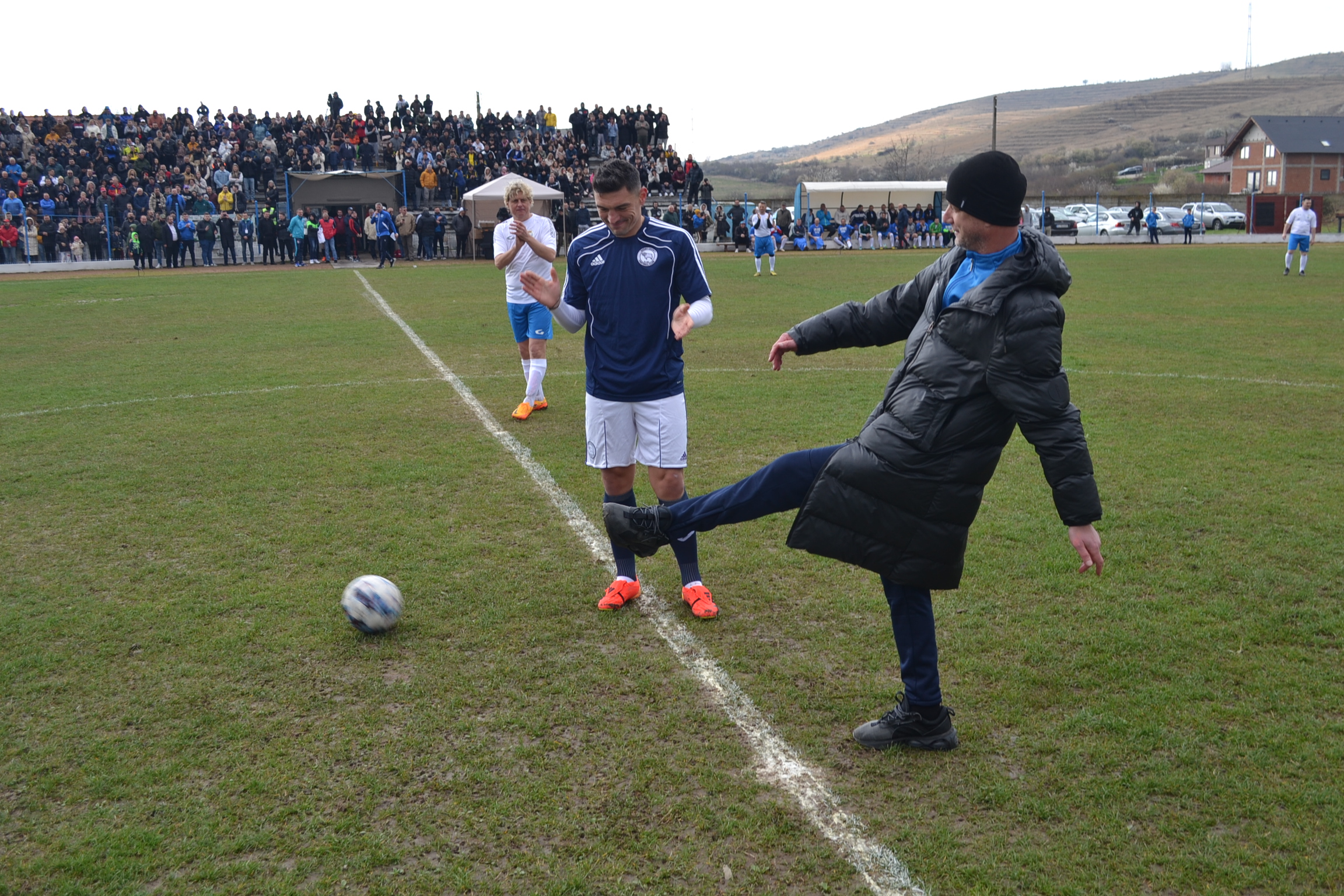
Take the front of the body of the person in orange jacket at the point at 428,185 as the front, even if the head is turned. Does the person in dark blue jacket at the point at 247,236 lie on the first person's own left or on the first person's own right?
on the first person's own right

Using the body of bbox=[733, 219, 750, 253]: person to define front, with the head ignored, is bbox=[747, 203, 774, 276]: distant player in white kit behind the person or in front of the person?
in front

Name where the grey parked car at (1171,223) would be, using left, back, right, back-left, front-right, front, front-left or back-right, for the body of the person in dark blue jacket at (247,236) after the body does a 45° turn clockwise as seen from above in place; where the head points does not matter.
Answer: back-left

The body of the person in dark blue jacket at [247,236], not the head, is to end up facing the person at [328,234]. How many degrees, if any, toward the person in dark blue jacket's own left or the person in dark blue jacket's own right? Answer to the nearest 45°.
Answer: approximately 45° to the person in dark blue jacket's own left

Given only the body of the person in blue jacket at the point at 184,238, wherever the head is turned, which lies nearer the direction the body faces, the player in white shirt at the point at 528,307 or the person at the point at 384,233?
the player in white shirt

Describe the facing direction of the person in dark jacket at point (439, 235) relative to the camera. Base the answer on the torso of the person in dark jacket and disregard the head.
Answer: toward the camera

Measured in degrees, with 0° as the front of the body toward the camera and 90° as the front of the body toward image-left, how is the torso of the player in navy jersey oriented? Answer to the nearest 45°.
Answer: approximately 0°

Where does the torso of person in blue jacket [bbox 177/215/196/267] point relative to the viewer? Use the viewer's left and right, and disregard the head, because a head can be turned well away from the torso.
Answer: facing the viewer

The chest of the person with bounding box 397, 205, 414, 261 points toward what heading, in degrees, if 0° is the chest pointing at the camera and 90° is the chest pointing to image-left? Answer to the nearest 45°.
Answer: approximately 0°

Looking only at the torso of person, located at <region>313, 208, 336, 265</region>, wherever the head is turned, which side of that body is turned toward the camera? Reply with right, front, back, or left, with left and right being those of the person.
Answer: front

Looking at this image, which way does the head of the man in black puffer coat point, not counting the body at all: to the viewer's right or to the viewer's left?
to the viewer's left

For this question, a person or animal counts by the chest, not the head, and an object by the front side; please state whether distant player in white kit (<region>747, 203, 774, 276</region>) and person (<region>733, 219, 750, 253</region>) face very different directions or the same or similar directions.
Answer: same or similar directions

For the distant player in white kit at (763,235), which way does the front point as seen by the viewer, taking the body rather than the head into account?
toward the camera
